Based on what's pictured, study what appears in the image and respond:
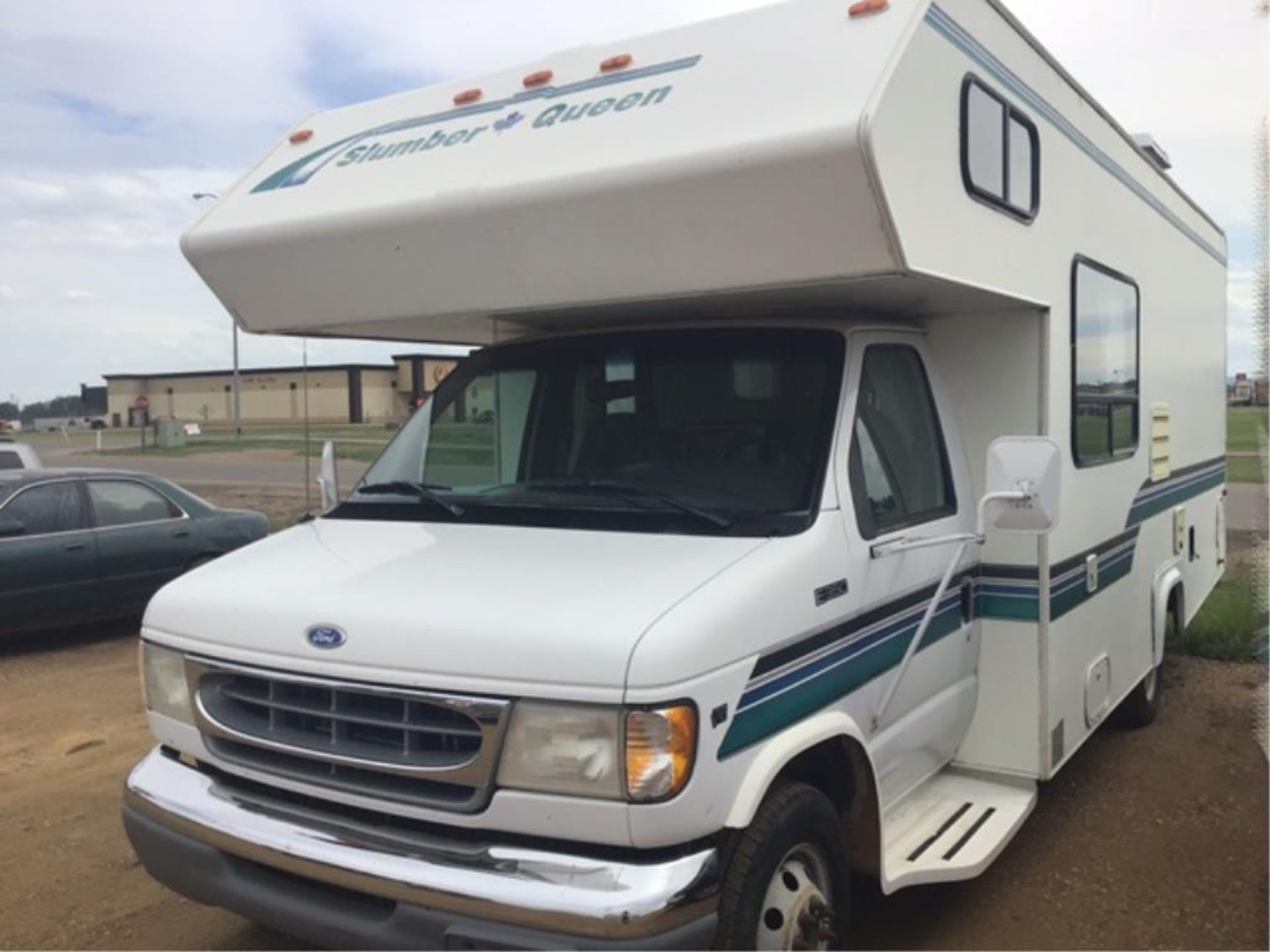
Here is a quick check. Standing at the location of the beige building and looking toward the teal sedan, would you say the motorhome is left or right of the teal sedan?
left

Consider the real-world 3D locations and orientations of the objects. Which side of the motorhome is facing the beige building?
right

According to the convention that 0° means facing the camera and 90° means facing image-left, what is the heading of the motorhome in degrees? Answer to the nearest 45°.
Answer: approximately 45°

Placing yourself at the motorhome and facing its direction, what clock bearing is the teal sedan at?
The teal sedan is roughly at 3 o'clock from the motorhome.
